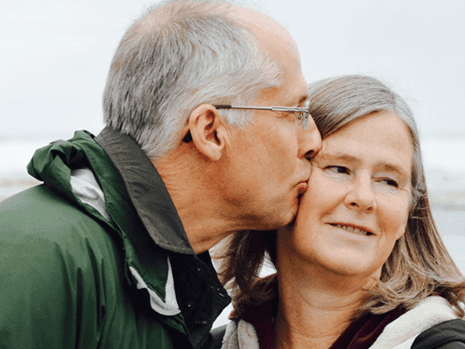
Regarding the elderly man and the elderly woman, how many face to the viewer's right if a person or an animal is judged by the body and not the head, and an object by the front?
1

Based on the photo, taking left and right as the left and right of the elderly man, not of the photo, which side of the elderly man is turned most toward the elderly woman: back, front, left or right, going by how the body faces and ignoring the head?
front

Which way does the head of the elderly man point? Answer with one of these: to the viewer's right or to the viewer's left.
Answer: to the viewer's right

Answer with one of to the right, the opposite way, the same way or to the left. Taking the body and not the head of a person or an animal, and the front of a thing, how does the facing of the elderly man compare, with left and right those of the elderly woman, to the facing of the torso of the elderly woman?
to the left

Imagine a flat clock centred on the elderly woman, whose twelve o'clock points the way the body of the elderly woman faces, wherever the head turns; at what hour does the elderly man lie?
The elderly man is roughly at 2 o'clock from the elderly woman.

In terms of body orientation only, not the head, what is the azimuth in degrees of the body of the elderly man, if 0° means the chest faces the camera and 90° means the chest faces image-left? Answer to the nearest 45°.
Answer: approximately 270°

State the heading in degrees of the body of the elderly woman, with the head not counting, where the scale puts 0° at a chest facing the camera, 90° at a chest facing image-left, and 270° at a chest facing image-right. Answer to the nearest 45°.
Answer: approximately 0°
